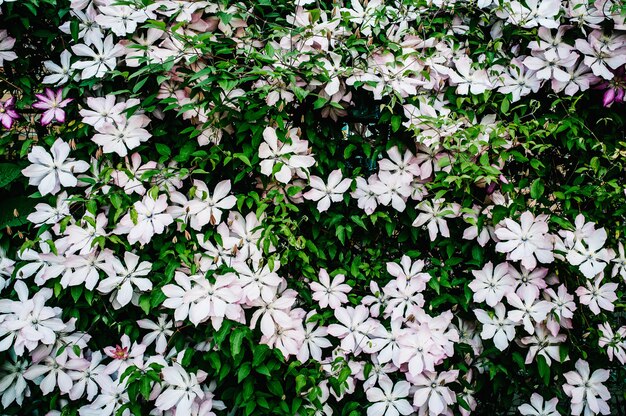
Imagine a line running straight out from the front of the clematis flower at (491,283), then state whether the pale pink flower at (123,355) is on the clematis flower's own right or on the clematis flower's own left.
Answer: on the clematis flower's own right

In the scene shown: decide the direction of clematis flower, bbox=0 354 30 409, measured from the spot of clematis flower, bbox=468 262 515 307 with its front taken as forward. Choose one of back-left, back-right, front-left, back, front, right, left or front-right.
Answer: front-right

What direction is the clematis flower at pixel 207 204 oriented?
toward the camera

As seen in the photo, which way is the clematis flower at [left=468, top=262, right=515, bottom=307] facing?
toward the camera

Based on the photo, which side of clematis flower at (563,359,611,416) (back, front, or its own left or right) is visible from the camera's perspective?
front

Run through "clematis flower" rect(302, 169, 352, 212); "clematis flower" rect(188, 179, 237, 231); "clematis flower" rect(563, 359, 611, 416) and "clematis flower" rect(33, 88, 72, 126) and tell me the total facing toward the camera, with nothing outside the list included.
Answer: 4

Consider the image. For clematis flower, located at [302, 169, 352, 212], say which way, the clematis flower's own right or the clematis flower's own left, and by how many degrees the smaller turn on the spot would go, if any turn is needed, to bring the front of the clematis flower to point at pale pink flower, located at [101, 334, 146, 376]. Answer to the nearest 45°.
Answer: approximately 45° to the clematis flower's own right
